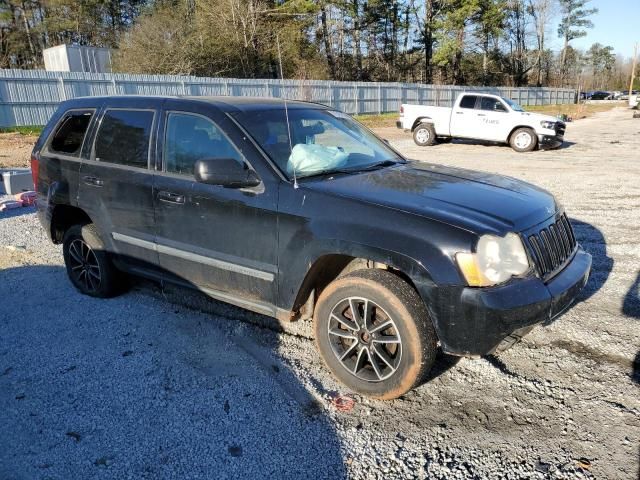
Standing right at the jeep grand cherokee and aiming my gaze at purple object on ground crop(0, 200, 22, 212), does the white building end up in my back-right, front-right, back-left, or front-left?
front-right

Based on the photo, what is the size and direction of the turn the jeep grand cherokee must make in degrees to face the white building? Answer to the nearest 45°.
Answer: approximately 180°

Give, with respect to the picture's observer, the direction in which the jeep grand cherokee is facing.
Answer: facing the viewer and to the right of the viewer

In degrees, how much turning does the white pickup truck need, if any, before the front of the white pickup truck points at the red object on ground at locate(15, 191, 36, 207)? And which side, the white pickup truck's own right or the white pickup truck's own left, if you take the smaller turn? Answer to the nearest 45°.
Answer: approximately 135° to the white pickup truck's own right

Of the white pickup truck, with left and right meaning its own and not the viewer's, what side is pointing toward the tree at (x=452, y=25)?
left

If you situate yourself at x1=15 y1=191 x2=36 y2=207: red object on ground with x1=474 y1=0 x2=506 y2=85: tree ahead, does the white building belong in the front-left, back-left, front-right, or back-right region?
front-left

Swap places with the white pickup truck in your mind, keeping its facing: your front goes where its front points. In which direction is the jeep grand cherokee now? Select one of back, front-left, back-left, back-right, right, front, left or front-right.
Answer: right

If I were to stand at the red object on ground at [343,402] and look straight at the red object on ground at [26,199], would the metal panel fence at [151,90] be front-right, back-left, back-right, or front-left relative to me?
front-right

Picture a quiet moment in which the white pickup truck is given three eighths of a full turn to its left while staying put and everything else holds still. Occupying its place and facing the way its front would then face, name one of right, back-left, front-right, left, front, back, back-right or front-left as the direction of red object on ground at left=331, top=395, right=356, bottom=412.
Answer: back-left

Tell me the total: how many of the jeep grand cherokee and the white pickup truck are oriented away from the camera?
0

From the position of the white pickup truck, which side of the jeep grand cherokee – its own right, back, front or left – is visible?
left

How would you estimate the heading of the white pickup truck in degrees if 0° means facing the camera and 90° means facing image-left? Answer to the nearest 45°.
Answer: approximately 270°

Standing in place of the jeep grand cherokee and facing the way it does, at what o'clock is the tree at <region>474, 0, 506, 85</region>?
The tree is roughly at 8 o'clock from the jeep grand cherokee.

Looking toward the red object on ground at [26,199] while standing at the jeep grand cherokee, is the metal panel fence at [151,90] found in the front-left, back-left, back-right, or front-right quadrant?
front-right
